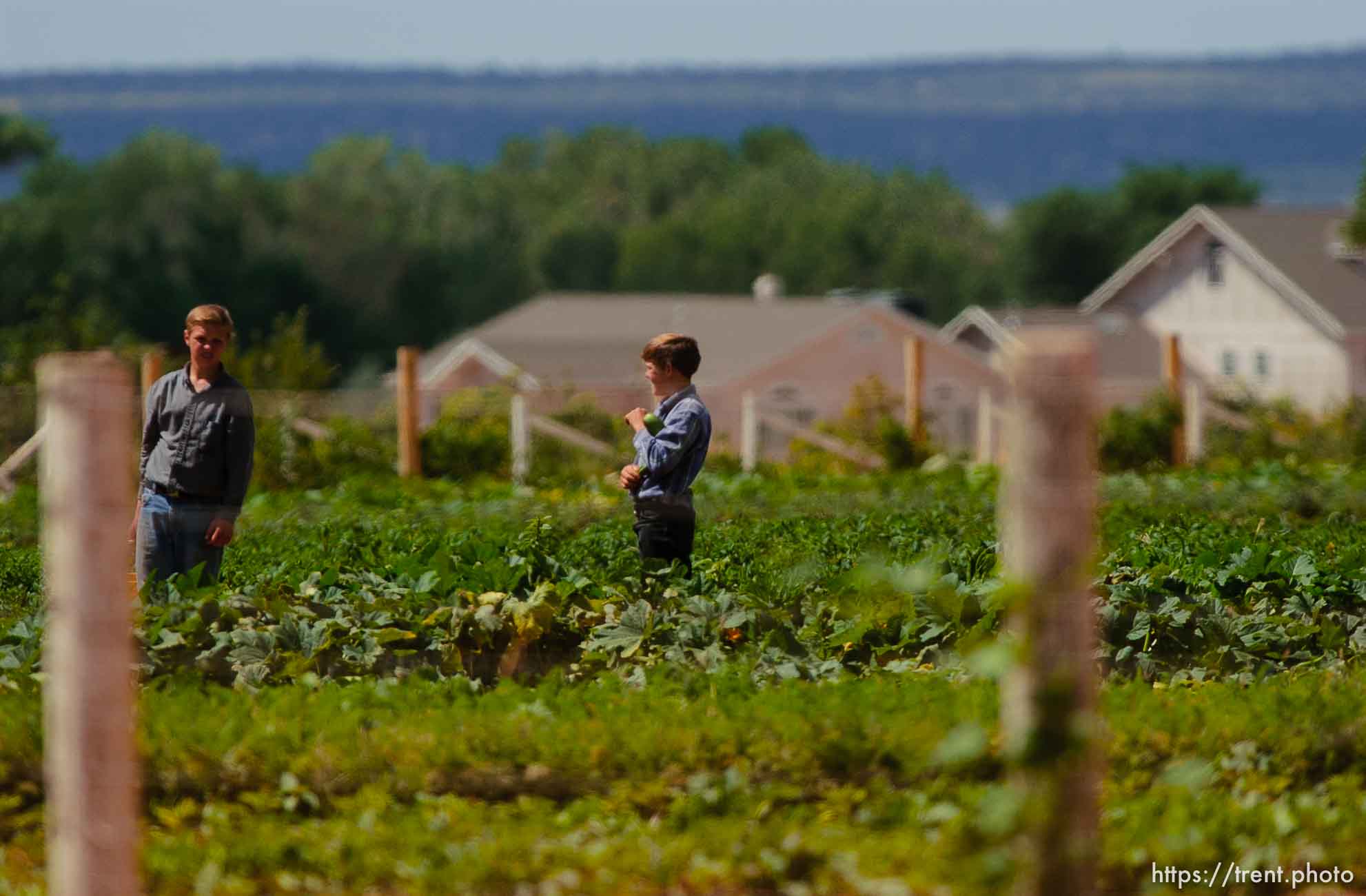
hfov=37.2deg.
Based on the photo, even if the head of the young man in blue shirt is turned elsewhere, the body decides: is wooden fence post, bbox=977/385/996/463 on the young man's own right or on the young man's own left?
on the young man's own right

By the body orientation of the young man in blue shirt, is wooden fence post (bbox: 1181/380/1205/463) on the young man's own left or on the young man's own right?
on the young man's own right

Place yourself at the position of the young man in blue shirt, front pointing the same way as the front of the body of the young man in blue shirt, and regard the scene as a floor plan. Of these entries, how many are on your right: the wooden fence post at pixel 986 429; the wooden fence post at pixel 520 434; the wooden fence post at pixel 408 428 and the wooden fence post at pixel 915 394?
4

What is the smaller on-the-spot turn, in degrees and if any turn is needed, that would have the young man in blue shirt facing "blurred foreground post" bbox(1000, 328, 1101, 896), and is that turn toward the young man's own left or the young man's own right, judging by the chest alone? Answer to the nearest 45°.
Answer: approximately 90° to the young man's own left

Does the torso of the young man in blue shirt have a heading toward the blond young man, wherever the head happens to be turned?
yes

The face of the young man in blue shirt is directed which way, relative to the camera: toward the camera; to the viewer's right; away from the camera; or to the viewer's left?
to the viewer's left

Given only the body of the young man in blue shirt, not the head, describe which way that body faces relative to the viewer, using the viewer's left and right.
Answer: facing to the left of the viewer

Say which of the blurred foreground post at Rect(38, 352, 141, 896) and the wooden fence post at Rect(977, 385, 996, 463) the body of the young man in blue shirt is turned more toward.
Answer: the blurred foreground post

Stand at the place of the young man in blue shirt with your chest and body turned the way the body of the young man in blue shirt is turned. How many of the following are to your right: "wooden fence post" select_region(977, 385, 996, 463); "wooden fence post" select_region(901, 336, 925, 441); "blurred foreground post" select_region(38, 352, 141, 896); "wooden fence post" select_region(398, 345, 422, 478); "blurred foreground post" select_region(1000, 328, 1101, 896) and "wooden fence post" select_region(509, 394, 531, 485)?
4

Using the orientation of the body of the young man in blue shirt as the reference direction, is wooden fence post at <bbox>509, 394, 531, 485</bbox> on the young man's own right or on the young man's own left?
on the young man's own right

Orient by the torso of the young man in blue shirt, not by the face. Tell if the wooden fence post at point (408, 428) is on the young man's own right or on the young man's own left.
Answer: on the young man's own right
